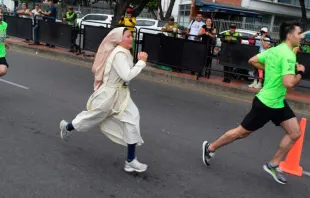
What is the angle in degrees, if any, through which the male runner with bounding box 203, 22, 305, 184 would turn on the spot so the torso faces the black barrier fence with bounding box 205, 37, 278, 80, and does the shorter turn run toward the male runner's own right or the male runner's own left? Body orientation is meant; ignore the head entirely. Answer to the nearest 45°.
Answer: approximately 90° to the male runner's own left

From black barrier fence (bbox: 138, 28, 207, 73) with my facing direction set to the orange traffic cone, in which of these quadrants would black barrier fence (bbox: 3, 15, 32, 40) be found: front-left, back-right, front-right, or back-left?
back-right

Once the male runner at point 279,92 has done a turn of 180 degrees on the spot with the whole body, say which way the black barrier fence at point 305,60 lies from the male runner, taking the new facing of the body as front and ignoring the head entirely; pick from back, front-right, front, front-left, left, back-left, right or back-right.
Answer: right

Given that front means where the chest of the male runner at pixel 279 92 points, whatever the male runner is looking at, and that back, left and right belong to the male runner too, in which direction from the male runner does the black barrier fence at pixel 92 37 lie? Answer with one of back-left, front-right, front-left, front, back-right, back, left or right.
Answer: back-left

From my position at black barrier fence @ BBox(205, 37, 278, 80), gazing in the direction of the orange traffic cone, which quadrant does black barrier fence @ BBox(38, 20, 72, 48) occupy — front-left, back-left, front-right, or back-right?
back-right

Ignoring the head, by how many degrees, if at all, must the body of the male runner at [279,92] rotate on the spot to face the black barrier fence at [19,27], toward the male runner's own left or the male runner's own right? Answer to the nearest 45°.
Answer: approximately 135° to the male runner's own left

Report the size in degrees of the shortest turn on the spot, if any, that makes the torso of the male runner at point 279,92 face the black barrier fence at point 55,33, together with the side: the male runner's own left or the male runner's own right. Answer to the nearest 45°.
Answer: approximately 135° to the male runner's own left

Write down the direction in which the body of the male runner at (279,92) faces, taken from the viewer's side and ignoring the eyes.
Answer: to the viewer's right
